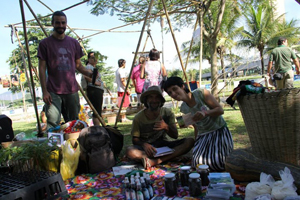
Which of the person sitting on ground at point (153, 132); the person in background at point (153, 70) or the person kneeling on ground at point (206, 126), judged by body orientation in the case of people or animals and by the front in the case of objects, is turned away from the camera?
the person in background

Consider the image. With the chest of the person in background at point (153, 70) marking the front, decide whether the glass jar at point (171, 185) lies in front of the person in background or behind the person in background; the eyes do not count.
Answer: behind

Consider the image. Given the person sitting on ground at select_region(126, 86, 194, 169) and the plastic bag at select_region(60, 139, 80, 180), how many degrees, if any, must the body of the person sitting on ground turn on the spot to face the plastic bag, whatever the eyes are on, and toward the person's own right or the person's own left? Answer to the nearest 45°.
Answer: approximately 45° to the person's own right

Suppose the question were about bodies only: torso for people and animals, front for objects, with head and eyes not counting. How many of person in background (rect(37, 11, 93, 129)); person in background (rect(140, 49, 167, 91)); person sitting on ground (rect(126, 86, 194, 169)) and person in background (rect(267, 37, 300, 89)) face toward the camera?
2

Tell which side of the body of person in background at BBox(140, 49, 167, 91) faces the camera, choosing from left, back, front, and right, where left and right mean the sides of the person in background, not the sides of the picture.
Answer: back

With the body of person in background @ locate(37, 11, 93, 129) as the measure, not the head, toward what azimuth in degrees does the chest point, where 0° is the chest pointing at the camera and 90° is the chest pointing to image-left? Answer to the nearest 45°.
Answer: approximately 0°

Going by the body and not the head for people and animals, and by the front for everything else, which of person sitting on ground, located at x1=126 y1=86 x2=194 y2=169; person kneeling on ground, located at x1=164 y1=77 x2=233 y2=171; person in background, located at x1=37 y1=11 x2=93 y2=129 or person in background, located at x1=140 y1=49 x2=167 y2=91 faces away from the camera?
person in background, located at x1=140 y1=49 x2=167 y2=91

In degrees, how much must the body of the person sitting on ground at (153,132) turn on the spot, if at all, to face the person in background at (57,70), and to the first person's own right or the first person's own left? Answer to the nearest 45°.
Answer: approximately 90° to the first person's own right
